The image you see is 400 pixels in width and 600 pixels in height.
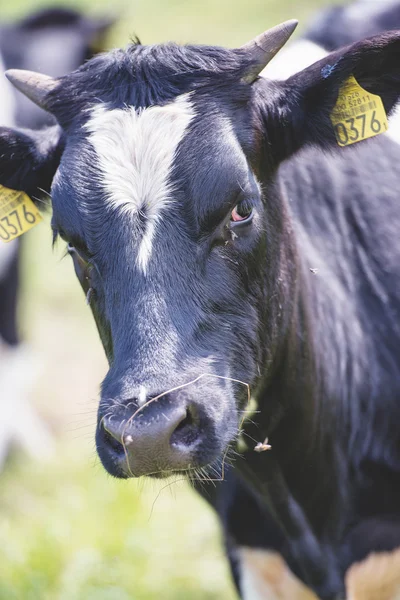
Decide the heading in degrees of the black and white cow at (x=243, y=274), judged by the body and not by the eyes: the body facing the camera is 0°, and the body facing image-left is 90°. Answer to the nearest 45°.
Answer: approximately 45°

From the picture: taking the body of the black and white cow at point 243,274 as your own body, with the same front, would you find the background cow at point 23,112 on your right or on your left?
on your right
